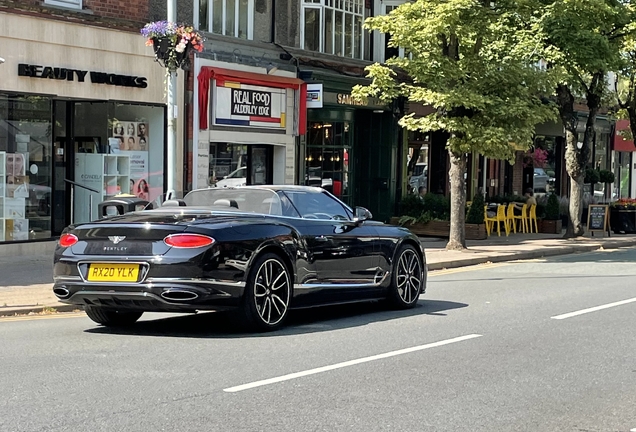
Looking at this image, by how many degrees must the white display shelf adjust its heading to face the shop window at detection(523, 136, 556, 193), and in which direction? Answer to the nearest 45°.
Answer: approximately 90° to its left

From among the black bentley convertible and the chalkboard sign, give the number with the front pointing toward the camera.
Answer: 1

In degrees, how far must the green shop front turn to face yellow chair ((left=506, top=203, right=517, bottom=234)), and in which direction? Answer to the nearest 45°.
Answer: approximately 45° to its left

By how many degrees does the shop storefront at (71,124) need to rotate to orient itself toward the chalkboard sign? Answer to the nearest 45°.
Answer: approximately 45° to its left

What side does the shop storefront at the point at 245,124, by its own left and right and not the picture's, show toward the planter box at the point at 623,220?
left

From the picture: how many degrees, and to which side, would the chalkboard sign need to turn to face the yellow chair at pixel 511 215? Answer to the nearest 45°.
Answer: approximately 45° to its right

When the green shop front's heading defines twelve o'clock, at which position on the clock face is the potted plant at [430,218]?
The potted plant is roughly at 11 o'clock from the green shop front.

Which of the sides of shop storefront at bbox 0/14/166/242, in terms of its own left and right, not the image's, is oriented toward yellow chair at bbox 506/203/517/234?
left

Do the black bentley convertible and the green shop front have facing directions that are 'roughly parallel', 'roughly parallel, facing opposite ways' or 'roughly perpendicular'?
roughly perpendicular
